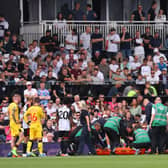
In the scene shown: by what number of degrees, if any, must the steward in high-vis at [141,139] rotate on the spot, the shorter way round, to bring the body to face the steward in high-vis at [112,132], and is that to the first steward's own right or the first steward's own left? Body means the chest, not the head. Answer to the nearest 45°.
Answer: approximately 45° to the first steward's own left

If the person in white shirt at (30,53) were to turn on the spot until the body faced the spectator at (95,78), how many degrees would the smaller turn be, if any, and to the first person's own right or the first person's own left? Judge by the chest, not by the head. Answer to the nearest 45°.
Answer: approximately 90° to the first person's own left

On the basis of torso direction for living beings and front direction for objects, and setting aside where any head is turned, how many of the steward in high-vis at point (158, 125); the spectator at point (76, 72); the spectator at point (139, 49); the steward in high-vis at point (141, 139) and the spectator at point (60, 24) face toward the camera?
3

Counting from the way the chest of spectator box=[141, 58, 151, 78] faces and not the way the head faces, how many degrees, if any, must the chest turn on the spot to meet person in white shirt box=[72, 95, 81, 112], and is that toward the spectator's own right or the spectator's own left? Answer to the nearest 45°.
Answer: approximately 45° to the spectator's own right

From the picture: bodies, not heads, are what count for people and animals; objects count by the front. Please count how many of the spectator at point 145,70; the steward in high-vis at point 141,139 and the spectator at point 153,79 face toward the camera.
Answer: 2

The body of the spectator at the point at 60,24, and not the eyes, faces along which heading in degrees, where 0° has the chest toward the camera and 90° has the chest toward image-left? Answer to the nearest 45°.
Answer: approximately 0°

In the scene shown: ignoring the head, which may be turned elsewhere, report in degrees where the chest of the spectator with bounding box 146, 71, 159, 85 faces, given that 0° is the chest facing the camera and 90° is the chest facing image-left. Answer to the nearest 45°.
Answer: approximately 0°
